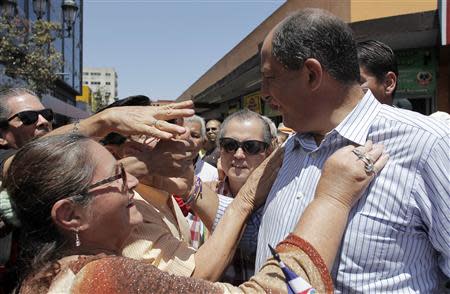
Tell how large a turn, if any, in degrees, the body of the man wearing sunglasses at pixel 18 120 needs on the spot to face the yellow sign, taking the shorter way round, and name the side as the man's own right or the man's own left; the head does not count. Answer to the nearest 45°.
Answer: approximately 90° to the man's own left

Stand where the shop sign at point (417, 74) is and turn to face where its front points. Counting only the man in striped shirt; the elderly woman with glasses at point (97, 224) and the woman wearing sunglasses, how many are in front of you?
3

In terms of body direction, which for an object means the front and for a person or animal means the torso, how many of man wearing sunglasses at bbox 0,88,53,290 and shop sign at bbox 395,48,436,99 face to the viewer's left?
0

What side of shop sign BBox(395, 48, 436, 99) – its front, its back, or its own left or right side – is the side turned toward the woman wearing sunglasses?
front

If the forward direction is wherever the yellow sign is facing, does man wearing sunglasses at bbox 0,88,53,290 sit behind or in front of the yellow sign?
in front

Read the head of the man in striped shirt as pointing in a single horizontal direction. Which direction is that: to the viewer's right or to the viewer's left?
to the viewer's left

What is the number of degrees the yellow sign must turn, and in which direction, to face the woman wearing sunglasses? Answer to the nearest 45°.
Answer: approximately 45° to its left

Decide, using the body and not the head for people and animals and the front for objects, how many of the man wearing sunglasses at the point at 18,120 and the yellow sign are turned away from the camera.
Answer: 0

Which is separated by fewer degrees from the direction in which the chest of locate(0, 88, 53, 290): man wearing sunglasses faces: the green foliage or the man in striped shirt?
the man in striped shirt

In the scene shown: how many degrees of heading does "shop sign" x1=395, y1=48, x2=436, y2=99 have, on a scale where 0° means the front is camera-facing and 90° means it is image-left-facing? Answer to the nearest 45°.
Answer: approximately 0°

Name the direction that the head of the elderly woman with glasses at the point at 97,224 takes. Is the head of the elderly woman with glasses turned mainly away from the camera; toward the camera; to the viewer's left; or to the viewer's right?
to the viewer's right

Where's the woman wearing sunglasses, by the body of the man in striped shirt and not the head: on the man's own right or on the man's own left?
on the man's own right
